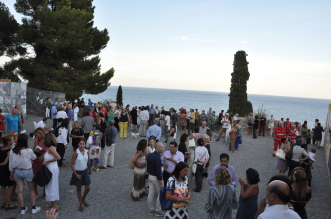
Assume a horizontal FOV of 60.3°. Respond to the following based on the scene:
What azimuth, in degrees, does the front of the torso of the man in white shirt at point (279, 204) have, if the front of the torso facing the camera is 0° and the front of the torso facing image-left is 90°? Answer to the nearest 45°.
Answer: approximately 135°

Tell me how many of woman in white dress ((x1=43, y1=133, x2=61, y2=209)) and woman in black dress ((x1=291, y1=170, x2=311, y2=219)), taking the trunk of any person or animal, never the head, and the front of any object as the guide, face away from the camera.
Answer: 1

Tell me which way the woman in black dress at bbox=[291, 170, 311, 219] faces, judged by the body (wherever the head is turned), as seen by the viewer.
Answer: away from the camera

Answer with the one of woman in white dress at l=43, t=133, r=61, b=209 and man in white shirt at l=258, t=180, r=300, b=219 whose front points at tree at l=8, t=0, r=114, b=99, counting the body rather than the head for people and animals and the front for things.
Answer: the man in white shirt

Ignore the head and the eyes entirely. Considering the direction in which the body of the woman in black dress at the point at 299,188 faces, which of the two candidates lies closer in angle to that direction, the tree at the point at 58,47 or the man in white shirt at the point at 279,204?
the tree

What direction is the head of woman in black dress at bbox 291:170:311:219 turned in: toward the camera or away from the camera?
away from the camera

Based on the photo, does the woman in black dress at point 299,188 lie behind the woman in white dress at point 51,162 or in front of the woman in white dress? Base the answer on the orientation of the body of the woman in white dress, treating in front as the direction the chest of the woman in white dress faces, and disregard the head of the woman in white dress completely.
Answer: behind

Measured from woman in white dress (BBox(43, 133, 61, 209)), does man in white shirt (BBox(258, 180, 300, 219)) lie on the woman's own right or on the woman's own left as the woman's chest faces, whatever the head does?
on the woman's own left
